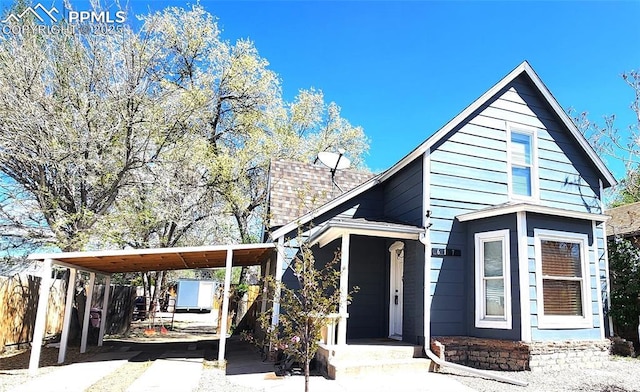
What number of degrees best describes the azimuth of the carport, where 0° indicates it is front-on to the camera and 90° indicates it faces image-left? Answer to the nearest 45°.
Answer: approximately 0°

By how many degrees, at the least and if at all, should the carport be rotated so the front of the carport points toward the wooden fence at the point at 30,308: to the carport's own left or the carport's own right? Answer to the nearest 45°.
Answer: approximately 135° to the carport's own right

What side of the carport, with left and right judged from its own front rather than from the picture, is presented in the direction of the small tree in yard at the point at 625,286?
left

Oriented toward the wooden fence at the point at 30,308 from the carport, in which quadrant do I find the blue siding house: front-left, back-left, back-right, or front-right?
back-right

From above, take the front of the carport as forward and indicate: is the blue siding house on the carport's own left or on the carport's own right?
on the carport's own left
